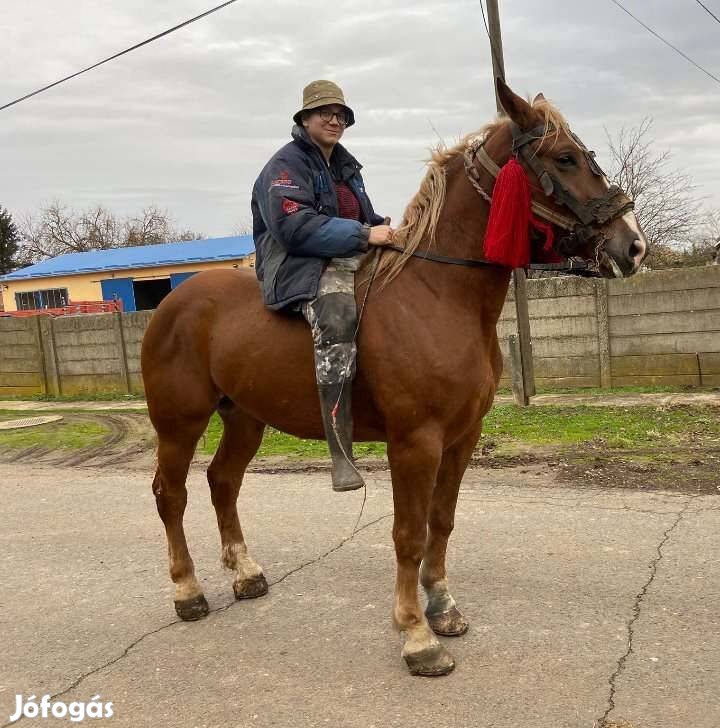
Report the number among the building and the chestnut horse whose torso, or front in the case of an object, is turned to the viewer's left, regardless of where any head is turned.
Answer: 0

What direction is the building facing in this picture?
toward the camera

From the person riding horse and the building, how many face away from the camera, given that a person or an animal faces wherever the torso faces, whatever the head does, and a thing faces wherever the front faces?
0

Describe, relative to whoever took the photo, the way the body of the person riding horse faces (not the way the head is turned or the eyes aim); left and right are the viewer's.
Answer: facing the viewer and to the right of the viewer
